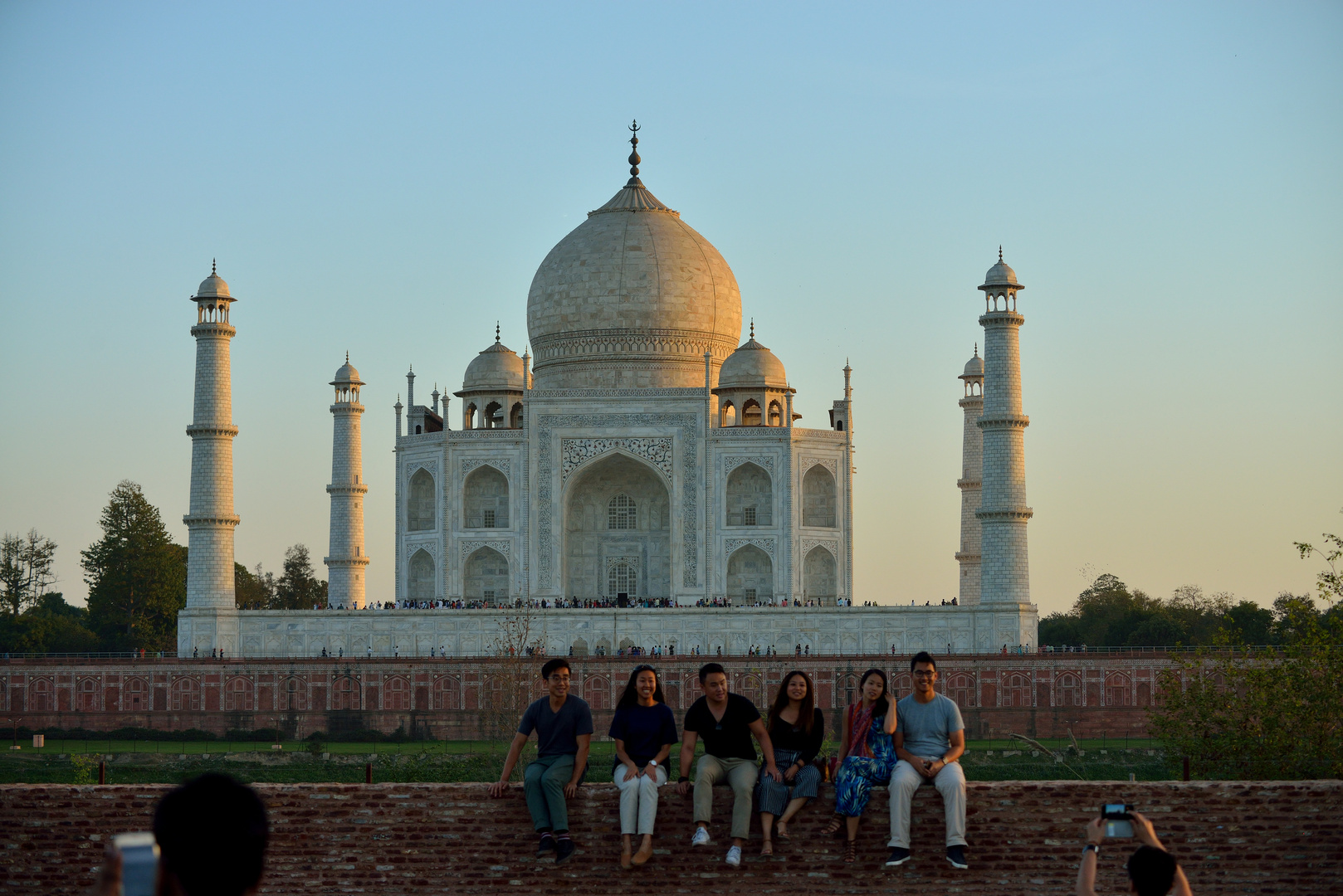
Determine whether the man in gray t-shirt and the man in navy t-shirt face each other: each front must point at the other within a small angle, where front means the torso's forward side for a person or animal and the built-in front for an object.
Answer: no

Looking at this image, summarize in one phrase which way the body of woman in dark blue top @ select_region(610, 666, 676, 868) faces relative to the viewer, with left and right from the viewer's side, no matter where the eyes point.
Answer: facing the viewer

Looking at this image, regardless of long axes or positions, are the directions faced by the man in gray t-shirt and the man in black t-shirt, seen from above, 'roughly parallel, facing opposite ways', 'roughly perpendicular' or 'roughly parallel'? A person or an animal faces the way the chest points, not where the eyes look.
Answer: roughly parallel

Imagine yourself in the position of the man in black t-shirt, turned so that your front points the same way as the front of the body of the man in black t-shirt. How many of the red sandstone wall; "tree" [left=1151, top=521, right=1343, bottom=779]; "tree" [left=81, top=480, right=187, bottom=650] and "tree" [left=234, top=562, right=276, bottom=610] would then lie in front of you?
0

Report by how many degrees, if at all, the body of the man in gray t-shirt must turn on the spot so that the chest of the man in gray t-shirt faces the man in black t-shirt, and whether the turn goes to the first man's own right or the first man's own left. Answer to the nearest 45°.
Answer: approximately 90° to the first man's own right

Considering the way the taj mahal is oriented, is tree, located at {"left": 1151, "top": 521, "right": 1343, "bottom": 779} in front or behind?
in front

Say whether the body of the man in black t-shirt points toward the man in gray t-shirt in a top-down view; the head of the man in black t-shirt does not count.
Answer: no

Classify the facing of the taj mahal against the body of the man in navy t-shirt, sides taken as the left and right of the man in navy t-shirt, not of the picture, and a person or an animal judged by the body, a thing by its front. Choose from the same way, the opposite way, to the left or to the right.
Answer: the same way

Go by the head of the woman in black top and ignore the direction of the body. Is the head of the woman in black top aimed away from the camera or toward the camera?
toward the camera

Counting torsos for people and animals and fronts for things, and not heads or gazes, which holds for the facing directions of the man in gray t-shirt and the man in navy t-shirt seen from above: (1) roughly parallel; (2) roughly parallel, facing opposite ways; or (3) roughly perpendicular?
roughly parallel

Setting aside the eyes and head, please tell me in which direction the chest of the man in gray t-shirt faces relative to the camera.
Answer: toward the camera

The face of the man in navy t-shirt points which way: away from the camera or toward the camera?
toward the camera

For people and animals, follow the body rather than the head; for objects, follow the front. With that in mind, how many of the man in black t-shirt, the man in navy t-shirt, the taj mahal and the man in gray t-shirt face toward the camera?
4

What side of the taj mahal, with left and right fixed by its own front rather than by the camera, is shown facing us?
front

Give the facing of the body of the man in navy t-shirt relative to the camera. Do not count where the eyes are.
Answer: toward the camera

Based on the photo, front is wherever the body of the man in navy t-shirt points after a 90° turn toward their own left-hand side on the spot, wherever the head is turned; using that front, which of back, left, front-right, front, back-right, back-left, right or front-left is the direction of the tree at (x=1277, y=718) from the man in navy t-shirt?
front-left

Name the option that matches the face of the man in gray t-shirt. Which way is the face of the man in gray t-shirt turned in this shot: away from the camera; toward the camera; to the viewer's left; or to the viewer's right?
toward the camera

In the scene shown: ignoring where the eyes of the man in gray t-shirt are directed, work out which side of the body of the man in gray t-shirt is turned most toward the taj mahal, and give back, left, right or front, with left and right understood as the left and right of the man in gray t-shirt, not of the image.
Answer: back

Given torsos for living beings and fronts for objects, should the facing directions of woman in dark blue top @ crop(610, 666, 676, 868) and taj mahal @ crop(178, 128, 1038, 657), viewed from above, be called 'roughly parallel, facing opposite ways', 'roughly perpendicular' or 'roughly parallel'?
roughly parallel

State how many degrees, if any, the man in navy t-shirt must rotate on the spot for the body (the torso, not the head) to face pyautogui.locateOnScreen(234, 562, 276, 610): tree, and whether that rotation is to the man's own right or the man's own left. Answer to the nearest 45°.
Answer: approximately 180°

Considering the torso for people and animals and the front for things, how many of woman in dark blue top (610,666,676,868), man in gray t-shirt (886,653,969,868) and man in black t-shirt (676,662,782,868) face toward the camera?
3

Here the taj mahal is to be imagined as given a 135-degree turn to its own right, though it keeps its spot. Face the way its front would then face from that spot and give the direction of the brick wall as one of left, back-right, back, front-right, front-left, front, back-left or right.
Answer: back-left

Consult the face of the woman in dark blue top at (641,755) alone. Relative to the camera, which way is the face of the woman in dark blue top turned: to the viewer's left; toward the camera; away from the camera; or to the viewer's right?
toward the camera
